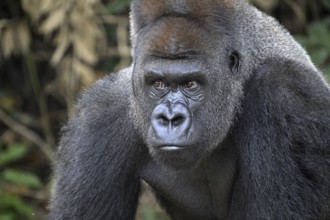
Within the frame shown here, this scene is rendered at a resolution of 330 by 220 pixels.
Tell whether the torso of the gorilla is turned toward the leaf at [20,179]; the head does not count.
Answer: no

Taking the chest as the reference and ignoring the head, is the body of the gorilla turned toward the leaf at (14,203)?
no

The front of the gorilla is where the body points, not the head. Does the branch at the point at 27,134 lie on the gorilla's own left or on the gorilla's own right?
on the gorilla's own right

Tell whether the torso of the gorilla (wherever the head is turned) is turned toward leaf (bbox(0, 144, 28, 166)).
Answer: no

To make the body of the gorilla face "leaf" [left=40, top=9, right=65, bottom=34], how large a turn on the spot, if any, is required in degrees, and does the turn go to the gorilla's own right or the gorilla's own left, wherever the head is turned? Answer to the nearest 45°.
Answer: approximately 90° to the gorilla's own right

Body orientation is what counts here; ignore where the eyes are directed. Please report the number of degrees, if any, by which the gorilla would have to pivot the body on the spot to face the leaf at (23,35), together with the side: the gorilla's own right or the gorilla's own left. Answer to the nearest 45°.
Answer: approximately 90° to the gorilla's own right
